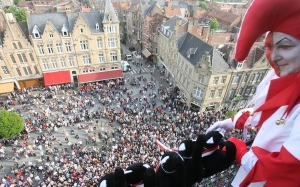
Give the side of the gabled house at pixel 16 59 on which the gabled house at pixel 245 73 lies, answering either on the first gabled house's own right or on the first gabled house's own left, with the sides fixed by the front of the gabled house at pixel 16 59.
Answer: on the first gabled house's own left

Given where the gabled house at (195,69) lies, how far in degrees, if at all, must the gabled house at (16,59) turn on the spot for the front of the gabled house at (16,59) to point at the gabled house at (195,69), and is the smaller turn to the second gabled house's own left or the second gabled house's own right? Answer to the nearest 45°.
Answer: approximately 45° to the second gabled house's own left

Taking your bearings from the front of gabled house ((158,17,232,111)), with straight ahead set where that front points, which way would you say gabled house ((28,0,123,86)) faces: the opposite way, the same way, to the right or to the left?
to the left

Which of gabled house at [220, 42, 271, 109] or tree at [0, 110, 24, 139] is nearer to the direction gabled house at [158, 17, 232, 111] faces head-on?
the tree

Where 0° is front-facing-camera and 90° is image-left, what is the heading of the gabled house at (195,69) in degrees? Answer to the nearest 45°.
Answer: approximately 45°

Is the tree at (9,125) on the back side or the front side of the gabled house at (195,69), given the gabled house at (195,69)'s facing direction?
on the front side

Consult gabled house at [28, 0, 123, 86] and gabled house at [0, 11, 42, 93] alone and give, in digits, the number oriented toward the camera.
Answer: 2

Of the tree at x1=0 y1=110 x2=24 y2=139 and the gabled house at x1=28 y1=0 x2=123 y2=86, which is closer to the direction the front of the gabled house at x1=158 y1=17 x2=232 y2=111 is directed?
the tree

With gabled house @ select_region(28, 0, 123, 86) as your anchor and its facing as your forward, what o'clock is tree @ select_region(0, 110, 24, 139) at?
The tree is roughly at 1 o'clock from the gabled house.

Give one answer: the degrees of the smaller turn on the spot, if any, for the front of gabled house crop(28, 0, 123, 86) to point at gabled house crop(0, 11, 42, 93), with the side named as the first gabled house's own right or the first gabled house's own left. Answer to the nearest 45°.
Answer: approximately 90° to the first gabled house's own right

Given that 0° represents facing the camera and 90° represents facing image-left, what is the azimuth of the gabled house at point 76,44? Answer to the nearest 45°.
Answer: approximately 0°

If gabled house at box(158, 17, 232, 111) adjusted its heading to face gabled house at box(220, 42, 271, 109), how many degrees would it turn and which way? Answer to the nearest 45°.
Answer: approximately 135° to its left

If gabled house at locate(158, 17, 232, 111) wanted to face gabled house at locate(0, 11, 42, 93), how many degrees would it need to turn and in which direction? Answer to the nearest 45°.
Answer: approximately 45° to its right
